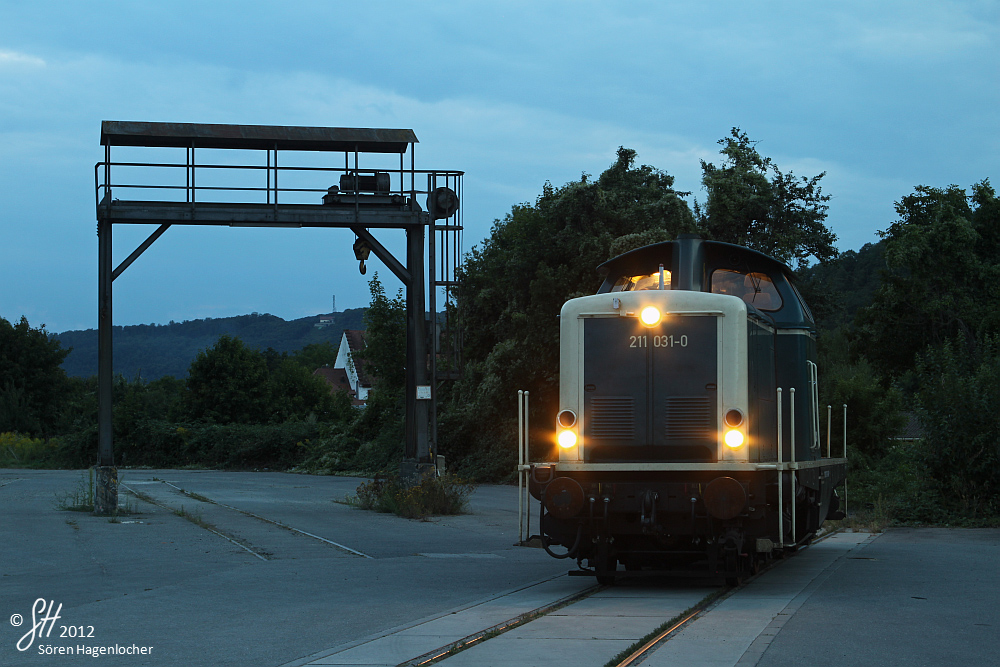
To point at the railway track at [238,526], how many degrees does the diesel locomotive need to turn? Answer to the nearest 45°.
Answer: approximately 135° to its right

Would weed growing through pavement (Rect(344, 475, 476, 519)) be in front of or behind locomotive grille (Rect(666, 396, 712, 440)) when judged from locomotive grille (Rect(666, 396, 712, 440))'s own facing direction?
behind

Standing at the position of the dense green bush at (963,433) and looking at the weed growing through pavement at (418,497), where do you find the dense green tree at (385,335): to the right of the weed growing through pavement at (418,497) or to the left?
right

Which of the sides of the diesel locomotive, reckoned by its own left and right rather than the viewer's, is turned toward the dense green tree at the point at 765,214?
back

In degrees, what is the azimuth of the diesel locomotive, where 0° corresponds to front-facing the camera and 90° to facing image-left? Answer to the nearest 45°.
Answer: approximately 0°

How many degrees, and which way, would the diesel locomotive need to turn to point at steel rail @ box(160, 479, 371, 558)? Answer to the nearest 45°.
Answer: approximately 135° to its right

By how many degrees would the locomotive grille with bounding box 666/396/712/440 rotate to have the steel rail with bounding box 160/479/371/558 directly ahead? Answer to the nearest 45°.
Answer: approximately 135° to its right

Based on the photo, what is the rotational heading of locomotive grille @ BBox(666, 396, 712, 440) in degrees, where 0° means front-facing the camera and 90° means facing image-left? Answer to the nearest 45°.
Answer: approximately 0°

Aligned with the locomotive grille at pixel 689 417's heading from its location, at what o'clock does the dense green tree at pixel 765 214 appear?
The dense green tree is roughly at 6 o'clock from the locomotive grille.
